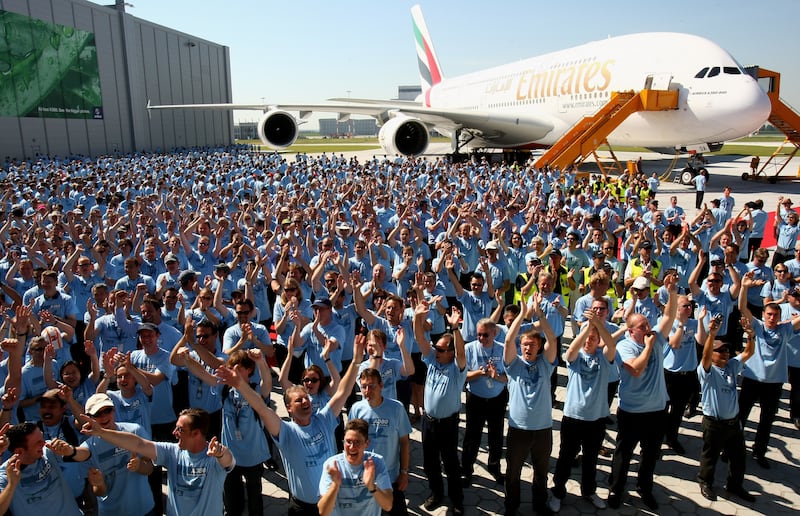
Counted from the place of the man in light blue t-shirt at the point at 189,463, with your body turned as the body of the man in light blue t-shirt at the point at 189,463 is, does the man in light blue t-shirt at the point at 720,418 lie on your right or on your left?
on your left

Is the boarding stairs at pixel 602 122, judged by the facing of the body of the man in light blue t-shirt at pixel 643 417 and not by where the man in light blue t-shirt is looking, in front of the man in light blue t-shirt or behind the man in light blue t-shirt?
behind

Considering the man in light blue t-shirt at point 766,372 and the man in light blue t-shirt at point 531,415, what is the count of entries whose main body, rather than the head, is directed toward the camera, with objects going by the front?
2

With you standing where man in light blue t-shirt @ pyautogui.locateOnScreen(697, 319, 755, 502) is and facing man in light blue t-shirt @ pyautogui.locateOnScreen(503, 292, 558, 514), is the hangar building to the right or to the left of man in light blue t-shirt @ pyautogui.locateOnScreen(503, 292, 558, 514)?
right

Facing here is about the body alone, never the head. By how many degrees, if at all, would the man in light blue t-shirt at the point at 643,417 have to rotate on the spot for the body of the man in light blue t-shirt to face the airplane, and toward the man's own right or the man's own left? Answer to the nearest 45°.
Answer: approximately 135° to the man's own left

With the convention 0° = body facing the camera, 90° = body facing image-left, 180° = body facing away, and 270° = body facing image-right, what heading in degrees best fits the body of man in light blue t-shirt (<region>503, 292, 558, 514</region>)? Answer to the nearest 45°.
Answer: approximately 0°

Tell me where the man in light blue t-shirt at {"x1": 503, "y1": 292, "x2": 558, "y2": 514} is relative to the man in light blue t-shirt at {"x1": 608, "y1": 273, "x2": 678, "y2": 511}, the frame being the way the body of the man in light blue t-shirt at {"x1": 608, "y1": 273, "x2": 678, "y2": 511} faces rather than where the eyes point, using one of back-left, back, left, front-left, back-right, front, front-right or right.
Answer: right

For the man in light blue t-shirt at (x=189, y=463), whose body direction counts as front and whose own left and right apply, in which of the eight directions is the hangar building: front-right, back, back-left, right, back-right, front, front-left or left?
back

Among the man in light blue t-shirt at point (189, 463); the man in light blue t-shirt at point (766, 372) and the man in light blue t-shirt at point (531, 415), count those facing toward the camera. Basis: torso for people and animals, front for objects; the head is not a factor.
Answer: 3

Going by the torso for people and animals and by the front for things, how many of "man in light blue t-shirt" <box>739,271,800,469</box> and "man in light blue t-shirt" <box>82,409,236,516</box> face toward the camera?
2

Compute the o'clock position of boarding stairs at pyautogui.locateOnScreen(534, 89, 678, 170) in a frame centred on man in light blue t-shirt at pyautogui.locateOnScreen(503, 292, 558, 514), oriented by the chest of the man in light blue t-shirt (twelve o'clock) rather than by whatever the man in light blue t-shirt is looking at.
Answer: The boarding stairs is roughly at 6 o'clock from the man in light blue t-shirt.

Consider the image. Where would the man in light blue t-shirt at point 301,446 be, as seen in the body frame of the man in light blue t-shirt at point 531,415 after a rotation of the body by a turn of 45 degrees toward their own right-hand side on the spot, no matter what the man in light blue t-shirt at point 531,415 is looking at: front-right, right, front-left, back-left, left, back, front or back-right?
front
